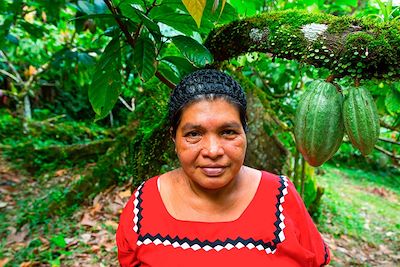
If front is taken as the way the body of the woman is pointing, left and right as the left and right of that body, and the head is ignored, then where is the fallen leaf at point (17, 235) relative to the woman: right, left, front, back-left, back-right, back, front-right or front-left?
back-right

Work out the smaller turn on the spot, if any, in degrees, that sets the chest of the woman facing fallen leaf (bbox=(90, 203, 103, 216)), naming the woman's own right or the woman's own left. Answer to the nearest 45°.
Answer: approximately 135° to the woman's own right

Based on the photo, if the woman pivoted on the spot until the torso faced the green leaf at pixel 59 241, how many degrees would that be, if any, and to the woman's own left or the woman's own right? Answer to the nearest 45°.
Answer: approximately 135° to the woman's own right

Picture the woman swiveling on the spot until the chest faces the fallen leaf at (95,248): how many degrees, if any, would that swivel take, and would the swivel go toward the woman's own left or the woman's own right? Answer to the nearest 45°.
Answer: approximately 135° to the woman's own right

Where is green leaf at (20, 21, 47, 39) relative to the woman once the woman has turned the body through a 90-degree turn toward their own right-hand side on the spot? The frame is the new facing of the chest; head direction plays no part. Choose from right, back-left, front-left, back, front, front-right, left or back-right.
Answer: front-right

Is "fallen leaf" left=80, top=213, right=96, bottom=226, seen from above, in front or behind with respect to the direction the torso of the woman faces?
behind
